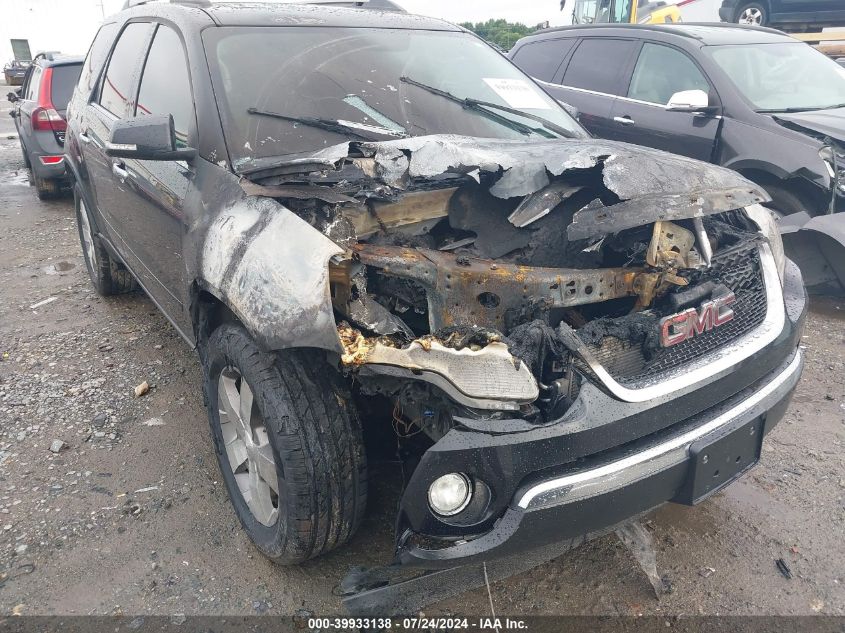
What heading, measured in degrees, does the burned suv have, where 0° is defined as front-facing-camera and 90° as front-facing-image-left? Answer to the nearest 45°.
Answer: approximately 315°

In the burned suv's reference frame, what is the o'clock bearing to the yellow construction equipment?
The yellow construction equipment is roughly at 8 o'clock from the burned suv.
